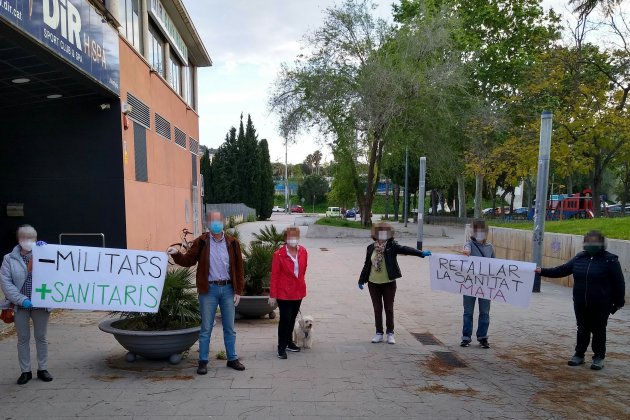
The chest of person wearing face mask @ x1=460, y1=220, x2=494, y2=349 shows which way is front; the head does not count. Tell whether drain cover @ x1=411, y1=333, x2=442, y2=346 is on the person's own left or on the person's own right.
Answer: on the person's own right

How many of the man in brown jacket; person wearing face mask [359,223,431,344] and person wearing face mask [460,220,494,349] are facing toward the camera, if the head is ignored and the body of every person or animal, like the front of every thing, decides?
3

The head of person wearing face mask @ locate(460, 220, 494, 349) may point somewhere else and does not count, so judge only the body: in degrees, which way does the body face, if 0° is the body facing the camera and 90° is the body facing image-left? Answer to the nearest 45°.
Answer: approximately 0°

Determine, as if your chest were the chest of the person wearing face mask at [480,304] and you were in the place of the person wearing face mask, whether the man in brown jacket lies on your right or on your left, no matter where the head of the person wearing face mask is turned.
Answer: on your right

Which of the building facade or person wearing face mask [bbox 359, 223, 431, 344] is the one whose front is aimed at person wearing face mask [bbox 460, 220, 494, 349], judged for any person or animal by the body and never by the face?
the building facade

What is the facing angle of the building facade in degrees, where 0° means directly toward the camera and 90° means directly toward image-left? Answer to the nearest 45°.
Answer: approximately 315°

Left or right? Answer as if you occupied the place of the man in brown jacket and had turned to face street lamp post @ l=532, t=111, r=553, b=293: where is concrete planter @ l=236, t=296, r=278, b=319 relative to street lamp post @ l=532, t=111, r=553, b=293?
left

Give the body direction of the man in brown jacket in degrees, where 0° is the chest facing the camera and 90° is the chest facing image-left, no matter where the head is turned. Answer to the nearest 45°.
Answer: approximately 0°

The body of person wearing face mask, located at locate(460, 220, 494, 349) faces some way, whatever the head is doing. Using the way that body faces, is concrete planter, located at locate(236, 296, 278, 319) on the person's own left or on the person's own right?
on the person's own right
